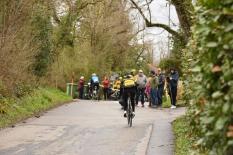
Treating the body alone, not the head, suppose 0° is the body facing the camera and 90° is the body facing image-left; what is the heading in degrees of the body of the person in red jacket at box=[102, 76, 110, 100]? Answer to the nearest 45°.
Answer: approximately 0°

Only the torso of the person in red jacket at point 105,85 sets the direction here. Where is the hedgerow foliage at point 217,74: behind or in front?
in front

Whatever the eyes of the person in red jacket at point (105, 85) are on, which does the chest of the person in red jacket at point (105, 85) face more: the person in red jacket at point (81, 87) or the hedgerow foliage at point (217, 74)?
the hedgerow foliage

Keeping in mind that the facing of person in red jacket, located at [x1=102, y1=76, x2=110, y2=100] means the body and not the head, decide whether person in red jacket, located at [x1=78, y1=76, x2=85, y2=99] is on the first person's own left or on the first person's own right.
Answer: on the first person's own right
